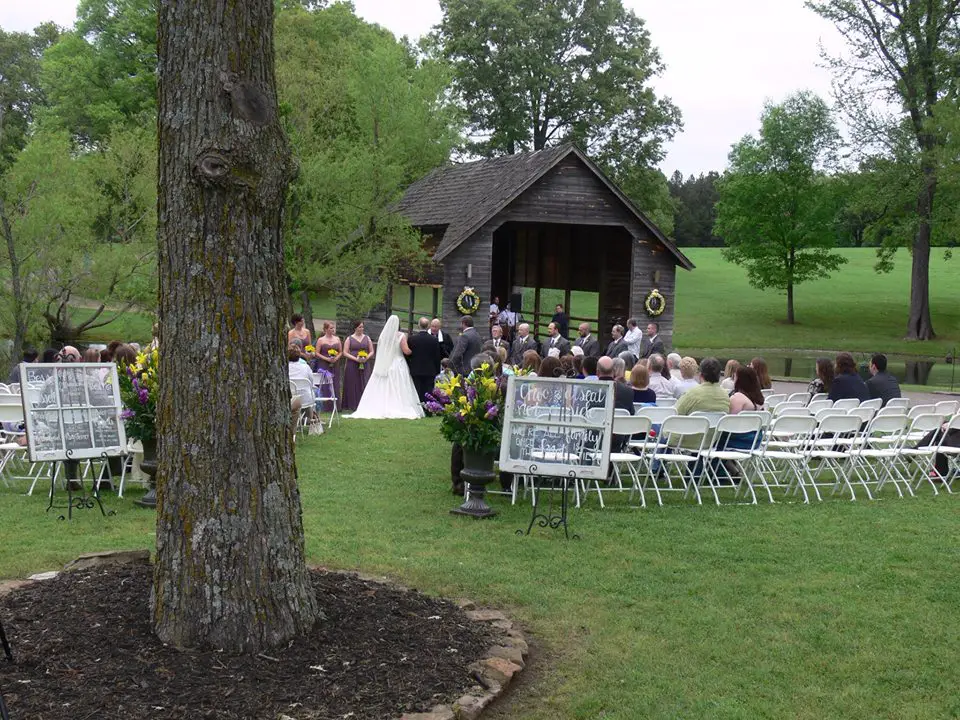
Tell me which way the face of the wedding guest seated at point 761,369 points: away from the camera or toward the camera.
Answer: away from the camera

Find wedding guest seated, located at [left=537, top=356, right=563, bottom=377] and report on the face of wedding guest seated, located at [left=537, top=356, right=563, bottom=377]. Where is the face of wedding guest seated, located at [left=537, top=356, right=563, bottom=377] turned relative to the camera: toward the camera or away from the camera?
away from the camera

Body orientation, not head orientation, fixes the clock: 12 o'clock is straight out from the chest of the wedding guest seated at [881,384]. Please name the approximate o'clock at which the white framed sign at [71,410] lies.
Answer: The white framed sign is roughly at 9 o'clock from the wedding guest seated.

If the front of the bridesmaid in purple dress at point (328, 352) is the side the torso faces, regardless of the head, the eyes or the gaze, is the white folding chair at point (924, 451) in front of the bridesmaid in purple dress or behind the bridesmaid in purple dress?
in front

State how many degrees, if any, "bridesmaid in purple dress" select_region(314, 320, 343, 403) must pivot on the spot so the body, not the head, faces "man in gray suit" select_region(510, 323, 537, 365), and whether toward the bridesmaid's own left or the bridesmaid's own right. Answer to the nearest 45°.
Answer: approximately 45° to the bridesmaid's own left

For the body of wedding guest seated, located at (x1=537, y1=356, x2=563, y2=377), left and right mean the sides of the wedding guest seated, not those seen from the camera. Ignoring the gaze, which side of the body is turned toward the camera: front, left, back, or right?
back

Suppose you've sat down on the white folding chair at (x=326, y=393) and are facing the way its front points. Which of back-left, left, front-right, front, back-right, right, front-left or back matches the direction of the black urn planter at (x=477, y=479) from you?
back-right

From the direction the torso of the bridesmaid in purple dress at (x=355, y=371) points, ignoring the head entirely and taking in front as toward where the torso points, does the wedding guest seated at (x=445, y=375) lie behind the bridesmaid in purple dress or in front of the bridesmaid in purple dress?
in front

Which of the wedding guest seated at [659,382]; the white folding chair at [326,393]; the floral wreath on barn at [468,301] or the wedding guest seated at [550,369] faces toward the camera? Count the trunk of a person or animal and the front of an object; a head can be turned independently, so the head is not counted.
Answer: the floral wreath on barn

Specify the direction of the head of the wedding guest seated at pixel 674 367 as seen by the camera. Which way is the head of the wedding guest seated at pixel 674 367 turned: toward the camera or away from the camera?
away from the camera

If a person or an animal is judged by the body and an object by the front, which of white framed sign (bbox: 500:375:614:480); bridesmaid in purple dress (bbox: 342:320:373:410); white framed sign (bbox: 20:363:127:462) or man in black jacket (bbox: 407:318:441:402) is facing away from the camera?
the man in black jacket

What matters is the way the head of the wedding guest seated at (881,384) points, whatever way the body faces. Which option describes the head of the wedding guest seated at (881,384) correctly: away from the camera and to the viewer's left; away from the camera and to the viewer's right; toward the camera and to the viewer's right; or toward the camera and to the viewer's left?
away from the camera and to the viewer's left

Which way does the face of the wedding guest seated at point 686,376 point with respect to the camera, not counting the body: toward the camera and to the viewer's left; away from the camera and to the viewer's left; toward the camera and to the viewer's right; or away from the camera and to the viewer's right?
away from the camera and to the viewer's left

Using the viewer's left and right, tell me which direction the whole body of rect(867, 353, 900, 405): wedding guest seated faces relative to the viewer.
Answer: facing away from the viewer and to the left of the viewer

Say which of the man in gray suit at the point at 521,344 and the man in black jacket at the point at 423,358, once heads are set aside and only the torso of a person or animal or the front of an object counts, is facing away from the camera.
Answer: the man in black jacket

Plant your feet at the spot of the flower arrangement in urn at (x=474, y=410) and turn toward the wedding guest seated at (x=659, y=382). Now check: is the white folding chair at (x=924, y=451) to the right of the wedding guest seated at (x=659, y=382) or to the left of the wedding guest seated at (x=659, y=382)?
right

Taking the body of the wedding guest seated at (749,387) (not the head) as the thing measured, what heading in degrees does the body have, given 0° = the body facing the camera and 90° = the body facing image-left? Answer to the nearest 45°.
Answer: approximately 135°
